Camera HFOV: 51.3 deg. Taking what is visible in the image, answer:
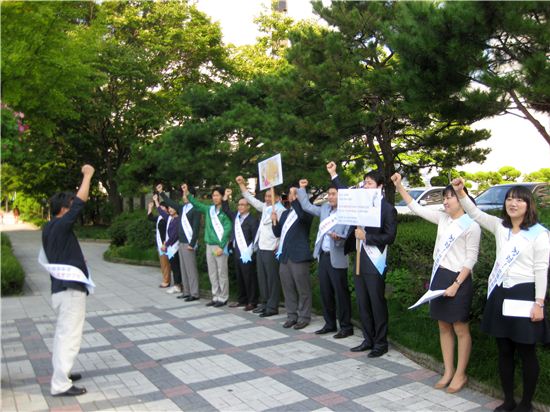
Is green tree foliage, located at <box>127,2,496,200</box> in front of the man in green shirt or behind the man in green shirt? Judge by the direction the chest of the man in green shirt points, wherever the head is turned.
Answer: behind

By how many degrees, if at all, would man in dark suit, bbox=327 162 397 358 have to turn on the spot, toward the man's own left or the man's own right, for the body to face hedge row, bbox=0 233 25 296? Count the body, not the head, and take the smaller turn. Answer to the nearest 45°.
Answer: approximately 90° to the man's own right

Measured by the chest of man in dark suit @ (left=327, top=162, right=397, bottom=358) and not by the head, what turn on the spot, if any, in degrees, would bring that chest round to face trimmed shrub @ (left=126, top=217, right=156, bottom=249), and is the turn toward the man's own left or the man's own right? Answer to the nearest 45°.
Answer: approximately 90° to the man's own right

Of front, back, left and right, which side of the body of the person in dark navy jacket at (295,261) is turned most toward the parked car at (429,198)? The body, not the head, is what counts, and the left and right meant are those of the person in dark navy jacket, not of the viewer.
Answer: back

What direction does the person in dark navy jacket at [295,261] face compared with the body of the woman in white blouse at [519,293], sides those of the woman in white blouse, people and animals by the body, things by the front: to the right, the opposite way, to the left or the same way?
the same way

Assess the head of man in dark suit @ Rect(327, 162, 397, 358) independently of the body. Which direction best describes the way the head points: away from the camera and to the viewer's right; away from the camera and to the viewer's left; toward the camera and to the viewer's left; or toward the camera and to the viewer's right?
toward the camera and to the viewer's left

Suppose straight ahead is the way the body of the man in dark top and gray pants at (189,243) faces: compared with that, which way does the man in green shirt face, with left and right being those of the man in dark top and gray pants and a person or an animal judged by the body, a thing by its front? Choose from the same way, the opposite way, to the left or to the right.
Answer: the same way

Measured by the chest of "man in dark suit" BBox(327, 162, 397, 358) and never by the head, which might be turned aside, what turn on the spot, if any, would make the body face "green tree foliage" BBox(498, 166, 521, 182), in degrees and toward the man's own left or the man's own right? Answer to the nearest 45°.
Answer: approximately 135° to the man's own right

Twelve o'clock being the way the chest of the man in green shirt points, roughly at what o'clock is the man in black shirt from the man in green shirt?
The man in black shirt is roughly at 11 o'clock from the man in green shirt.

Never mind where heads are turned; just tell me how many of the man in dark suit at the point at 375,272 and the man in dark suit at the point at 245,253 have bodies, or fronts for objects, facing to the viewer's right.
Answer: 0

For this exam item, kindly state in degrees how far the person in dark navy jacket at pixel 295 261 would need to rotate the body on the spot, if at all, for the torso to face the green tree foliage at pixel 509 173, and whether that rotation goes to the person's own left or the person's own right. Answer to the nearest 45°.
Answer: approximately 180°

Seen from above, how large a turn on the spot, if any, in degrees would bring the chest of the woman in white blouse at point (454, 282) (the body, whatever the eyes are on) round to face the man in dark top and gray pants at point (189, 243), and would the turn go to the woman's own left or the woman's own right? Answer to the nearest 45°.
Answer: approximately 90° to the woman's own right

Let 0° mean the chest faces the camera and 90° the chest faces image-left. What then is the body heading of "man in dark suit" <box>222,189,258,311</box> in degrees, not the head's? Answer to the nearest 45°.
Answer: approximately 45°

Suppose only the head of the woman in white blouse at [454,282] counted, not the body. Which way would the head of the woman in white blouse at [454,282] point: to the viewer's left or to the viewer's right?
to the viewer's left

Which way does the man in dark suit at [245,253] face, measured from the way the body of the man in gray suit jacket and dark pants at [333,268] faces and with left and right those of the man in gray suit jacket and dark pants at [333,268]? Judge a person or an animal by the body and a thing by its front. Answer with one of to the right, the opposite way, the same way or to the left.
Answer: the same way

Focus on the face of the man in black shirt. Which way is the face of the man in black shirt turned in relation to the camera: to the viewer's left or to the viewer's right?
to the viewer's right

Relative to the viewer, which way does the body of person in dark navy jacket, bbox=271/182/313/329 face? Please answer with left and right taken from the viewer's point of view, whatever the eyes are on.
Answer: facing the viewer and to the left of the viewer

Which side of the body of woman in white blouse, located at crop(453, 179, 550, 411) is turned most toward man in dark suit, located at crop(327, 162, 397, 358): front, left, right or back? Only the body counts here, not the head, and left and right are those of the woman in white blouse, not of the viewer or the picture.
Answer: right

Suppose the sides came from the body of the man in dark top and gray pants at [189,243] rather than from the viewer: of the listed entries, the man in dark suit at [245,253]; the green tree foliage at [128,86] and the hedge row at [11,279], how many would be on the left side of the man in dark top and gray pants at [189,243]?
1

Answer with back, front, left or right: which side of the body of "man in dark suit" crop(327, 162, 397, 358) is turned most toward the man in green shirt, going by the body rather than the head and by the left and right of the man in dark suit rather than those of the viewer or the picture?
right
